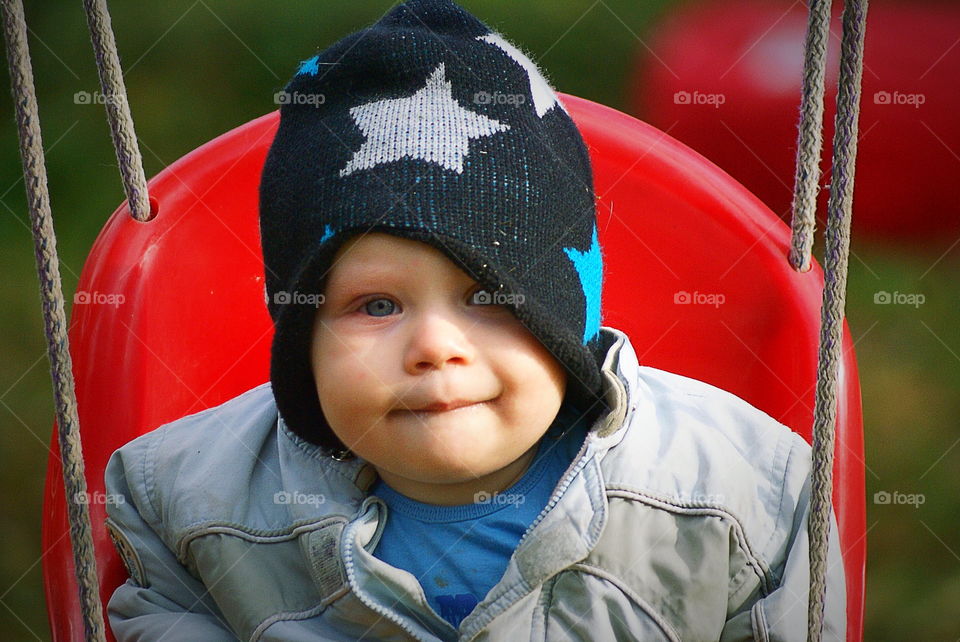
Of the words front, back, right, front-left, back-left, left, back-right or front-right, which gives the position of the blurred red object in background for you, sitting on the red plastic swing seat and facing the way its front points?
back-left

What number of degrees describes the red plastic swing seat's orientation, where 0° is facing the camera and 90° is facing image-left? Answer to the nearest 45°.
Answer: approximately 0°

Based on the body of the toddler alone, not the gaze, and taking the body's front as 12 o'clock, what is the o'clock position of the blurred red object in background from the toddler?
The blurred red object in background is roughly at 7 o'clock from the toddler.
